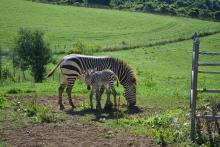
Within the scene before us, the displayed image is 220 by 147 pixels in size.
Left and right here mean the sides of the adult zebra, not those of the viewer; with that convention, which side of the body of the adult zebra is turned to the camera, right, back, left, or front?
right

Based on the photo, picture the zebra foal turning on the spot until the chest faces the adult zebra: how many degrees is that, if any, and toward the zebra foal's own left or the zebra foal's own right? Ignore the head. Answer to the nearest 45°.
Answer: approximately 135° to the zebra foal's own right

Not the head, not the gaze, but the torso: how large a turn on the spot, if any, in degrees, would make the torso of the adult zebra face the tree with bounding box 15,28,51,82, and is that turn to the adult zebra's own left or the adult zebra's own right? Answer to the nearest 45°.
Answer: approximately 90° to the adult zebra's own left

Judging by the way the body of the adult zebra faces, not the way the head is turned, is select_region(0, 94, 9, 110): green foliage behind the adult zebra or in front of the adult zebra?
behind

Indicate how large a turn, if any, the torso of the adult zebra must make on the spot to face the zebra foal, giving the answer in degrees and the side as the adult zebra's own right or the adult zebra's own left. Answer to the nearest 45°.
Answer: approximately 90° to the adult zebra's own right
